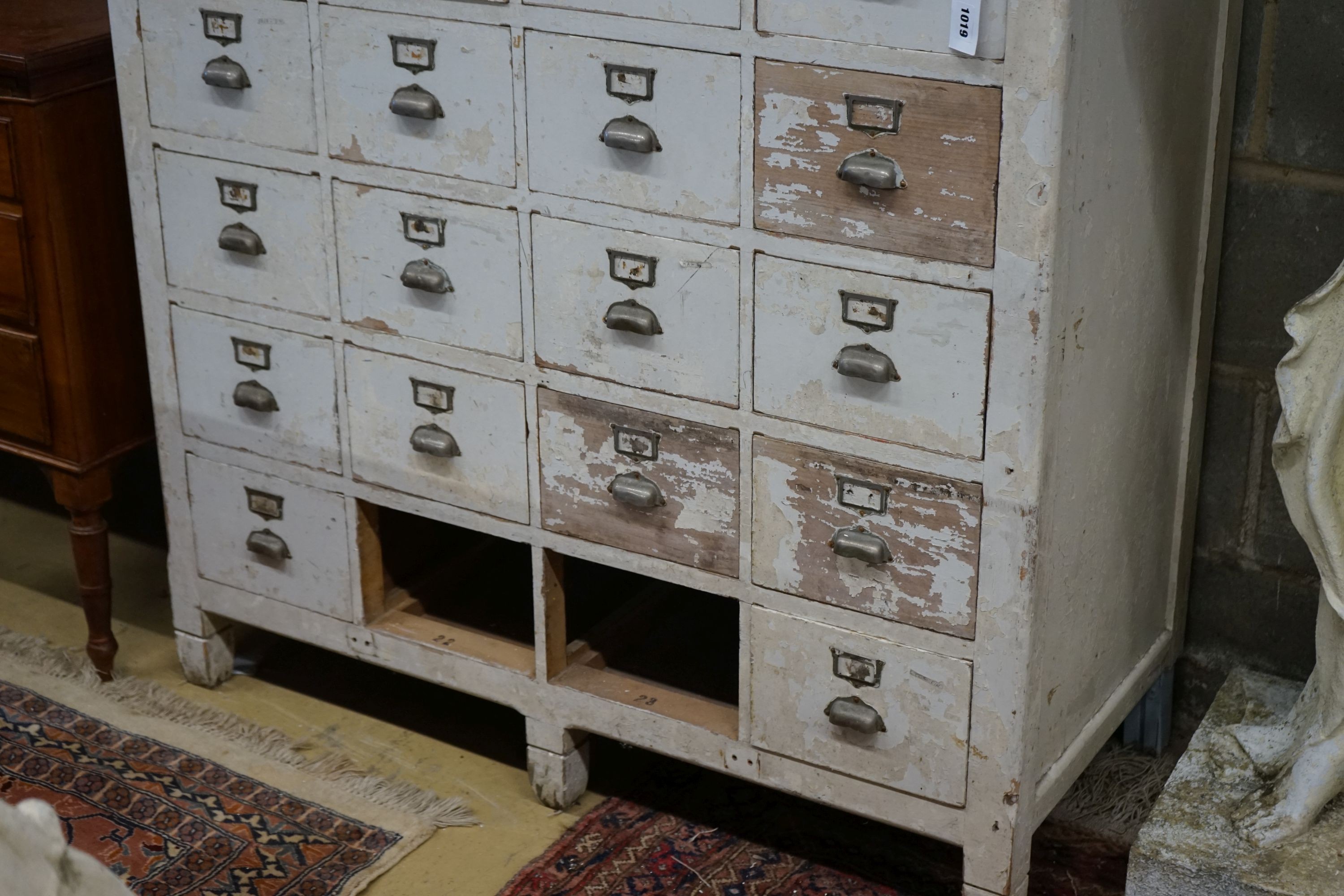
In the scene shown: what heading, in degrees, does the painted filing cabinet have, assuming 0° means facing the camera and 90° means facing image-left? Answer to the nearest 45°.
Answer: approximately 45°

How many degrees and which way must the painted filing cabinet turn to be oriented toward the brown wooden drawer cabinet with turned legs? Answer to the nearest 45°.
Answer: approximately 90° to its right
